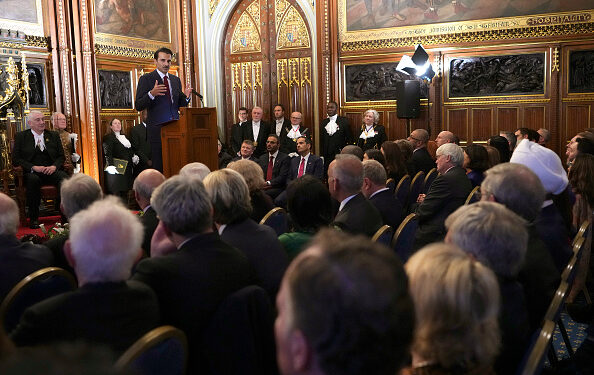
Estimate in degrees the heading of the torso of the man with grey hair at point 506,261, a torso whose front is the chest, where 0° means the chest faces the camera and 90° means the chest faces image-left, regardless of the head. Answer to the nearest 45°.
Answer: approximately 135°

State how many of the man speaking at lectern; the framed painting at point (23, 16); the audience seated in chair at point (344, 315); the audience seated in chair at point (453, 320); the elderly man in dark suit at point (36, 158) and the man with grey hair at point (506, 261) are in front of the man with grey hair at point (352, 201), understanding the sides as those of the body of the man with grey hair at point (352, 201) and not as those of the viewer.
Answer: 3

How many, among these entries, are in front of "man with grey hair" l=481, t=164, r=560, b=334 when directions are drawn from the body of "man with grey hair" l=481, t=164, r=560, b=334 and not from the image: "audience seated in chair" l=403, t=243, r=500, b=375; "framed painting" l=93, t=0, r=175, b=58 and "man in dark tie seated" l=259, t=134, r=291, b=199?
2

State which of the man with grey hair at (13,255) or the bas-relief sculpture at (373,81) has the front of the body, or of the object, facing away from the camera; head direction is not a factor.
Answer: the man with grey hair

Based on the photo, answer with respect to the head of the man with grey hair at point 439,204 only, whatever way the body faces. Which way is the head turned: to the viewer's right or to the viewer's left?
to the viewer's left

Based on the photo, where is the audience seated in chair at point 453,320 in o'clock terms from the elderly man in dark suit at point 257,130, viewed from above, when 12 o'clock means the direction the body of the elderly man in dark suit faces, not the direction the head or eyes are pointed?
The audience seated in chair is roughly at 12 o'clock from the elderly man in dark suit.

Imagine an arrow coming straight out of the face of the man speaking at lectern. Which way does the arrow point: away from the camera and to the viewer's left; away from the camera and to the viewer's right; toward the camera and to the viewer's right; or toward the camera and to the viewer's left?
toward the camera and to the viewer's right

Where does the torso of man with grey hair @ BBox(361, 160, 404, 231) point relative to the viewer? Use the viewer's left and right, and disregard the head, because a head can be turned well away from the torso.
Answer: facing away from the viewer and to the left of the viewer

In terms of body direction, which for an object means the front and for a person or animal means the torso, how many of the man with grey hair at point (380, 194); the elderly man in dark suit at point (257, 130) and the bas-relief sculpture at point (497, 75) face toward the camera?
2

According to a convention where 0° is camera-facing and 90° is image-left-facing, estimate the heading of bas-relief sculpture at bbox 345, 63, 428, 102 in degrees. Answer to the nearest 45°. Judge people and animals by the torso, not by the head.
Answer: approximately 0°

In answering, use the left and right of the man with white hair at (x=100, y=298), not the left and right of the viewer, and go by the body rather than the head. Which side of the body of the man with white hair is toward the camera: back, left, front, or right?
back

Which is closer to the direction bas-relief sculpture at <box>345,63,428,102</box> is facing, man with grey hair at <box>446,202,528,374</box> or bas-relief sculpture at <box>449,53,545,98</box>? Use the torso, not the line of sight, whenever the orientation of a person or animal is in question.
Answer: the man with grey hair
